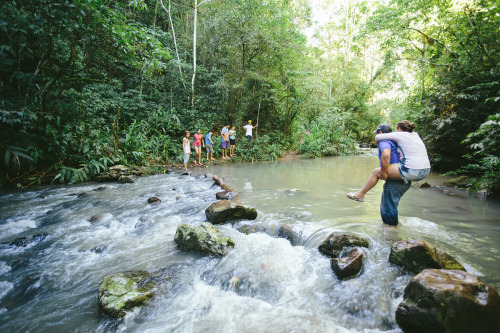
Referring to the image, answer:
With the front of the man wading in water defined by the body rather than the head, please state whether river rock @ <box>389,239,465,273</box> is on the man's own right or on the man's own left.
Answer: on the man's own left

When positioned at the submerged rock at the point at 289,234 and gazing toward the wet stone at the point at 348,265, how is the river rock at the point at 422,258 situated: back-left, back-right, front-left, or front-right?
front-left

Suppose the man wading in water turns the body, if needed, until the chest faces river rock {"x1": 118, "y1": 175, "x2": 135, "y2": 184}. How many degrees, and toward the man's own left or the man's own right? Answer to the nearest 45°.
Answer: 0° — they already face it

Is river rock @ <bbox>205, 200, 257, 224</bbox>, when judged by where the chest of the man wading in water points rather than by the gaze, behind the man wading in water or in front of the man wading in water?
in front

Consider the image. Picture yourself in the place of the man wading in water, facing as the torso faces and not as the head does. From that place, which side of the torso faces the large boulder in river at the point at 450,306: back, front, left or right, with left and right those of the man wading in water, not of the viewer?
left

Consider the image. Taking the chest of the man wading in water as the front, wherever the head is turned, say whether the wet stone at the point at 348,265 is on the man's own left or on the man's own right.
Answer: on the man's own left

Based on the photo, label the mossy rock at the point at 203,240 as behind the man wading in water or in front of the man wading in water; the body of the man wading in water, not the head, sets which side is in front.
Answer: in front

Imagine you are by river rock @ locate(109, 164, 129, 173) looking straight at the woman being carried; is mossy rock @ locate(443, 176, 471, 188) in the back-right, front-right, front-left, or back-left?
front-left

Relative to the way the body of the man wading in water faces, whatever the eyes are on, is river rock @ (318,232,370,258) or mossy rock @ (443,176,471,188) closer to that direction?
the river rock

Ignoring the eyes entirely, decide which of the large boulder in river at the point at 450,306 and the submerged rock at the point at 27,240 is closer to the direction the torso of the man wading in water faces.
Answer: the submerged rock

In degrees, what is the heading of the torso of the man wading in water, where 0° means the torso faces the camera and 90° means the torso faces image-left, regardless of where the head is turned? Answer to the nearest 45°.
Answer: approximately 90°
